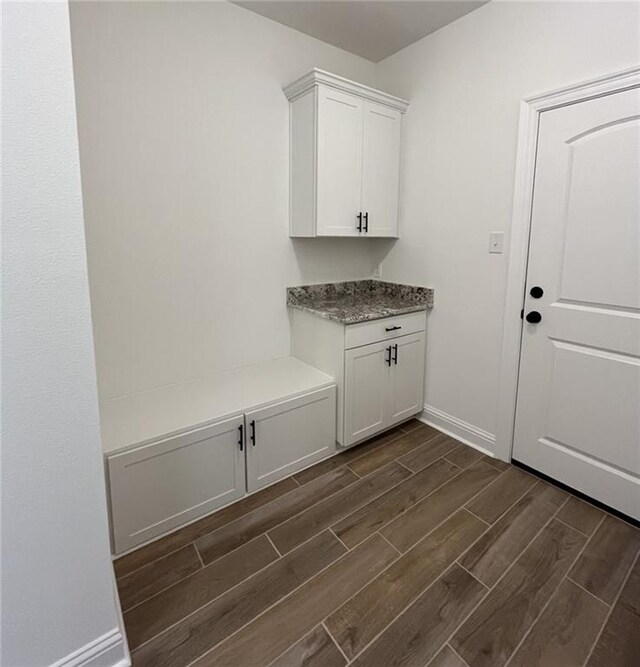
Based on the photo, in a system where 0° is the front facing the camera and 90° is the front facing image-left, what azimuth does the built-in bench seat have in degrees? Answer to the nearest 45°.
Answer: approximately 315°

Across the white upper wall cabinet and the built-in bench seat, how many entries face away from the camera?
0

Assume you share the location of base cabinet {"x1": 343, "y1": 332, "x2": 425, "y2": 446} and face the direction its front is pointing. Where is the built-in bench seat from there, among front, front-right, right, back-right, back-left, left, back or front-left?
right

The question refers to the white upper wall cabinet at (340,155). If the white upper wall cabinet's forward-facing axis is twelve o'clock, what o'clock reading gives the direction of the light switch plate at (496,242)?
The light switch plate is roughly at 11 o'clock from the white upper wall cabinet.

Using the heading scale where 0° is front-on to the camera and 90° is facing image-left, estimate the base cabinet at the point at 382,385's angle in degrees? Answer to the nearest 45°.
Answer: approximately 315°

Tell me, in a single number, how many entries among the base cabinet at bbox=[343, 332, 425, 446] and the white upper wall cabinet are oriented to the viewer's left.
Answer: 0

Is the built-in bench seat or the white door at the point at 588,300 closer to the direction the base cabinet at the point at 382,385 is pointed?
the white door

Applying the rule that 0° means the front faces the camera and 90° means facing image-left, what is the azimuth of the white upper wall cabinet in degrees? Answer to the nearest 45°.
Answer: approximately 315°
